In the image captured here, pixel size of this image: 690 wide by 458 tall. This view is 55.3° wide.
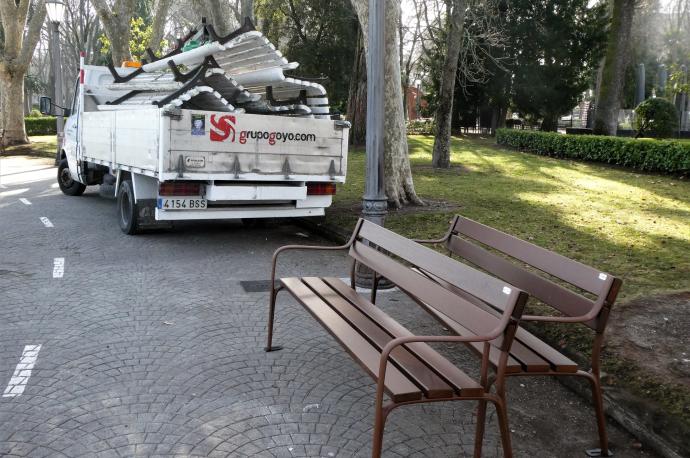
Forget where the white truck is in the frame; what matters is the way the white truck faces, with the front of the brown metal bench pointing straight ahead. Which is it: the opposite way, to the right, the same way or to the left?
to the right

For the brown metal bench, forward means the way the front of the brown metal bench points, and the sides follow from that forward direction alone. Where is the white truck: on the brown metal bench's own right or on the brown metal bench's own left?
on the brown metal bench's own right

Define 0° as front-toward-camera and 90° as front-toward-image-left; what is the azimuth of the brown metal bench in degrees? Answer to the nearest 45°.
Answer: approximately 45°

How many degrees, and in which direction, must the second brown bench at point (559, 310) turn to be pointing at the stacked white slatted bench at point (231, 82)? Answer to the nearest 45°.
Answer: approximately 90° to its right

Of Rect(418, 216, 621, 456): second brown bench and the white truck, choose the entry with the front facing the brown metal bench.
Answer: the second brown bench

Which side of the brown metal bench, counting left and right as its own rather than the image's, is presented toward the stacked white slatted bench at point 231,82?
right

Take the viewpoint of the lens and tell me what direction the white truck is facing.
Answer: facing away from the viewer and to the left of the viewer

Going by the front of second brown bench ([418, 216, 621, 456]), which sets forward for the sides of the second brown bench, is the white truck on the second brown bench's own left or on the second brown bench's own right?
on the second brown bench's own right

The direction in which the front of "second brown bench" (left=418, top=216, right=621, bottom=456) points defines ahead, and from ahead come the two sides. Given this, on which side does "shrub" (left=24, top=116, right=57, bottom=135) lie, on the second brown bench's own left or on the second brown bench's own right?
on the second brown bench's own right

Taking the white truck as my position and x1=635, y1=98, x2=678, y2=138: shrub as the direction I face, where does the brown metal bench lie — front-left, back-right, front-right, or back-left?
back-right
